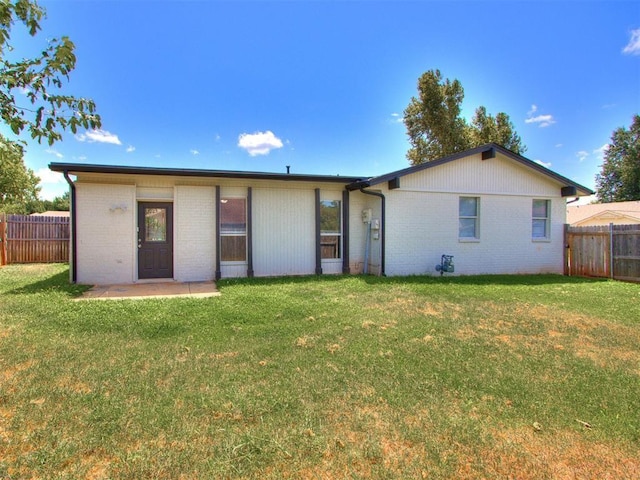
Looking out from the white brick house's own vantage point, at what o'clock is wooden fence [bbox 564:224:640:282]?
The wooden fence is roughly at 9 o'clock from the white brick house.

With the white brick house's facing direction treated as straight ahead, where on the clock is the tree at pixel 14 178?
The tree is roughly at 4 o'clock from the white brick house.
